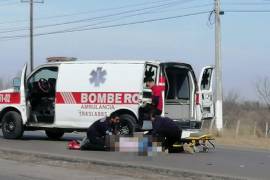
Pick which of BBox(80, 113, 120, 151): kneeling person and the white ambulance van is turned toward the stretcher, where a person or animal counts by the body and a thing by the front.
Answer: the kneeling person

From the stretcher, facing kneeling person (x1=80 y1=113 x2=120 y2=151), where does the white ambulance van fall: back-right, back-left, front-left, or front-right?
front-right

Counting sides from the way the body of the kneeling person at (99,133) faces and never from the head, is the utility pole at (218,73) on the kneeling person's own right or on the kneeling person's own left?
on the kneeling person's own left

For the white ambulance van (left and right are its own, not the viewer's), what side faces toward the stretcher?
back

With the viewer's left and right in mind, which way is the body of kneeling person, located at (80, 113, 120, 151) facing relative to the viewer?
facing to the right of the viewer

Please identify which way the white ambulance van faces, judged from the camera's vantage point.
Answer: facing away from the viewer and to the left of the viewer

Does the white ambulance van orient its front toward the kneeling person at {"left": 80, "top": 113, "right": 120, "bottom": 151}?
no

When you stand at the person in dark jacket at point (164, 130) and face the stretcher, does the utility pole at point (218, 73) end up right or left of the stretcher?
left

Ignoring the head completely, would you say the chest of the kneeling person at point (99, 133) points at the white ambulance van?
no

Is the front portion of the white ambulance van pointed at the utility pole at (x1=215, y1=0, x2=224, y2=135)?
no

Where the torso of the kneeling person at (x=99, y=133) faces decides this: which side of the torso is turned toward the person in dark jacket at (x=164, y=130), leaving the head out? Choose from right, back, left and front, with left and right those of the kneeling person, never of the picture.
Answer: front

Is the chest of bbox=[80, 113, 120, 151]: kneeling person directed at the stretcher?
yes

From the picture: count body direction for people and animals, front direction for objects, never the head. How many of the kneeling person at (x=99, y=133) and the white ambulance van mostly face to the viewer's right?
1
